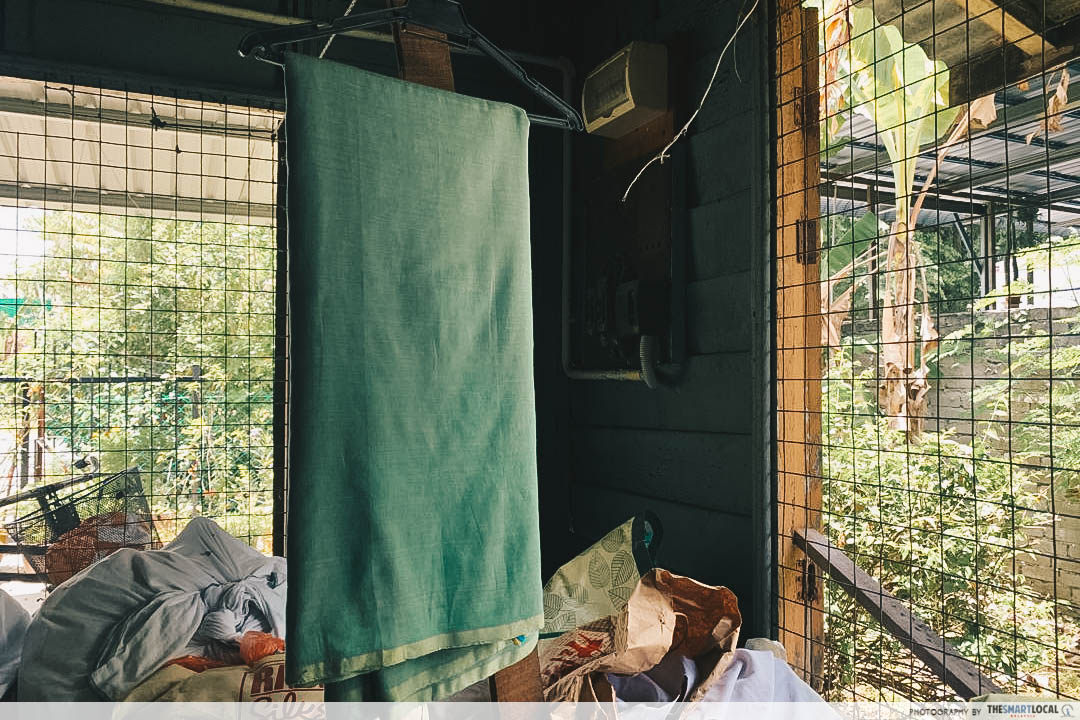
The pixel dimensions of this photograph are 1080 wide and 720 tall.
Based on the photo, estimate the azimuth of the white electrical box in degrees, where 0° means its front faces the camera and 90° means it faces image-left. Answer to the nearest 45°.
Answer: approximately 45°

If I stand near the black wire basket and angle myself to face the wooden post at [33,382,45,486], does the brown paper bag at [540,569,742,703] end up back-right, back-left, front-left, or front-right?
back-right

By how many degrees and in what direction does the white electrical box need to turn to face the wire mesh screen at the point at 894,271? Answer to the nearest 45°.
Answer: approximately 90° to its left

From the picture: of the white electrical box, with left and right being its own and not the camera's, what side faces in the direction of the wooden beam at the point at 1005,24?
left

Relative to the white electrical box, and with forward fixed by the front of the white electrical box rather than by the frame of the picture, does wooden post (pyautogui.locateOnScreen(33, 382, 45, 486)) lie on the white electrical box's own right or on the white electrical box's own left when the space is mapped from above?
on the white electrical box's own right

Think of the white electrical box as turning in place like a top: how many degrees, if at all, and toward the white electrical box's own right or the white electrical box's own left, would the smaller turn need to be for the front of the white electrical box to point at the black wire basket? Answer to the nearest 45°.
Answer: approximately 45° to the white electrical box's own right
